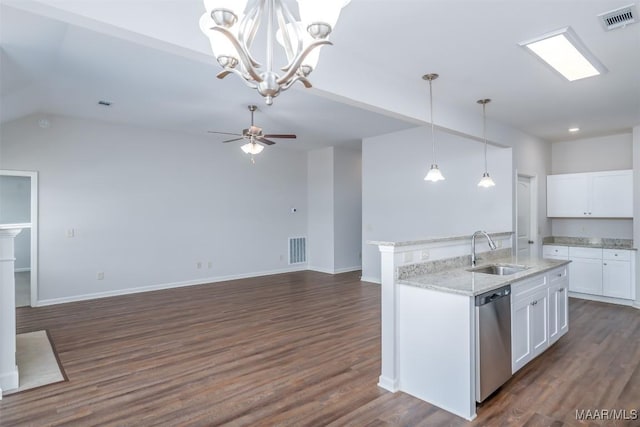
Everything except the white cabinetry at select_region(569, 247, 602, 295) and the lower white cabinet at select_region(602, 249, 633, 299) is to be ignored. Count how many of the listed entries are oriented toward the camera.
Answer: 2

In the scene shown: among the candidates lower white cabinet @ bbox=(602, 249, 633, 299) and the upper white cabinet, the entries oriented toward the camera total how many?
2

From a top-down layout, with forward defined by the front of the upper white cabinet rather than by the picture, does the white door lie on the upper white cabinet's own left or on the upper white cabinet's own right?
on the upper white cabinet's own right

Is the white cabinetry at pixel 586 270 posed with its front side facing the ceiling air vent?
yes

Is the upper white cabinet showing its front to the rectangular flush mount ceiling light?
yes

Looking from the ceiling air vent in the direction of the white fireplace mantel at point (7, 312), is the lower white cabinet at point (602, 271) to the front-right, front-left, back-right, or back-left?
back-right

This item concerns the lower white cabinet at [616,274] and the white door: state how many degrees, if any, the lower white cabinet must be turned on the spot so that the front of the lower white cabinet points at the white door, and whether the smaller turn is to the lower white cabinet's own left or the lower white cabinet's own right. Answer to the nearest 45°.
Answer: approximately 90° to the lower white cabinet's own right

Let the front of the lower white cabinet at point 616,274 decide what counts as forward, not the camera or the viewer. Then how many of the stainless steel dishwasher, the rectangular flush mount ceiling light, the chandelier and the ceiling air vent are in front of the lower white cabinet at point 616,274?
4

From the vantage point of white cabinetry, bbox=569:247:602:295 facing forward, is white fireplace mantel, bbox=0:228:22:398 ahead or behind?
ahead

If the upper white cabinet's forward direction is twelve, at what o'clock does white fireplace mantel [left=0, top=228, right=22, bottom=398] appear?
The white fireplace mantel is roughly at 1 o'clock from the upper white cabinet.
